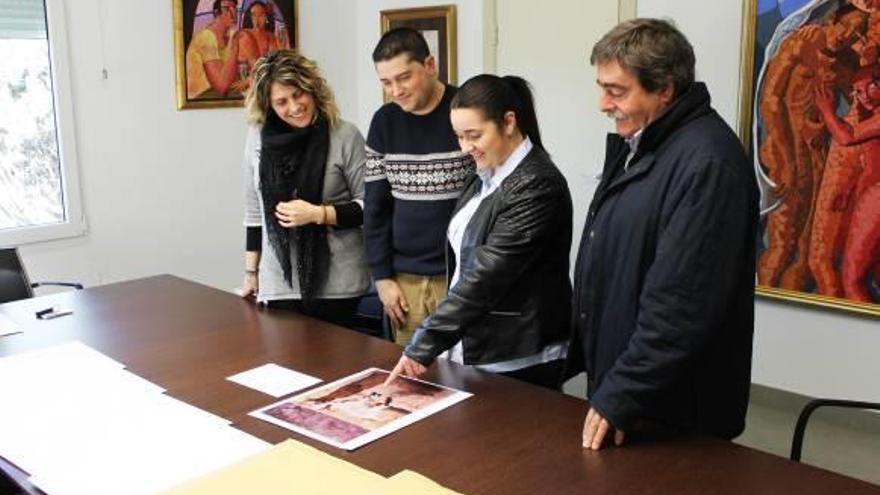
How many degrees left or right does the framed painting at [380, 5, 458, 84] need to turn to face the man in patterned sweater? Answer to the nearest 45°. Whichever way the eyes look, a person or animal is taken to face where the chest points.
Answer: approximately 45° to its left

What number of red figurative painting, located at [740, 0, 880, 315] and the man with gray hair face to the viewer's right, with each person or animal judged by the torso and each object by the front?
0

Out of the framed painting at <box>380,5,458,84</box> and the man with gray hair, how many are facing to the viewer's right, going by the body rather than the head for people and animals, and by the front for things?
0

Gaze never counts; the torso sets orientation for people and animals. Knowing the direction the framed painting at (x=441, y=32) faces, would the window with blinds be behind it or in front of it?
in front

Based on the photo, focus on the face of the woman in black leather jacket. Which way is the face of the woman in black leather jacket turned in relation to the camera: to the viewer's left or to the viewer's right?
to the viewer's left

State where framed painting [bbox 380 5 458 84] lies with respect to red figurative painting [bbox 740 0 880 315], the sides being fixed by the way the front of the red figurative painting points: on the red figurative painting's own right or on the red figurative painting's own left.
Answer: on the red figurative painting's own right

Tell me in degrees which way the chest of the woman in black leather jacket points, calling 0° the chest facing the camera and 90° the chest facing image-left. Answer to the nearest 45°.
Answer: approximately 45°

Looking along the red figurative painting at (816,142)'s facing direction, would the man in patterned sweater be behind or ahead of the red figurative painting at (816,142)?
ahead

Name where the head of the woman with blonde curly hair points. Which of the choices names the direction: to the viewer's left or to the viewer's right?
to the viewer's right

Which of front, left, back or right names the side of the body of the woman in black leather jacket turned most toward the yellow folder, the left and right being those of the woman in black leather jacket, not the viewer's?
front

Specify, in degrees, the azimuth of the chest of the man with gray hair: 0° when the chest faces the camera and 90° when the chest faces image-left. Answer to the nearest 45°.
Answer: approximately 45°

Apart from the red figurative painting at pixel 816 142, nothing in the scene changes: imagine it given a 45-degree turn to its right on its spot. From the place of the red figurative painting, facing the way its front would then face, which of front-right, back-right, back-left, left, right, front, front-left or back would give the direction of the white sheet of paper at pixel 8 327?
front-left
